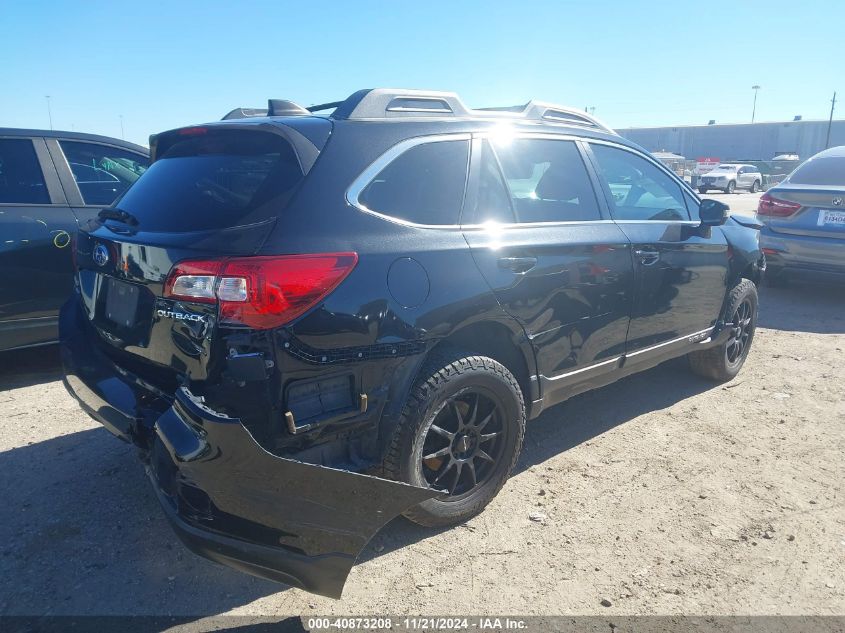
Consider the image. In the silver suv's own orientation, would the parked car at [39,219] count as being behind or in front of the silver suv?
in front

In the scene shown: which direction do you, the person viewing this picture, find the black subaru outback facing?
facing away from the viewer and to the right of the viewer

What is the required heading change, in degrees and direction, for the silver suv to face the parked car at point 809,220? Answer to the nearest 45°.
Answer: approximately 45° to its left

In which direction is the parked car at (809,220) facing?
away from the camera

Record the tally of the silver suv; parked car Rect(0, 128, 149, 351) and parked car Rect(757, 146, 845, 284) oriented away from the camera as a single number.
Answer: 1

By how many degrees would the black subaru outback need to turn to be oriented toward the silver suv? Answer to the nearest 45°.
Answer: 0° — it already faces it

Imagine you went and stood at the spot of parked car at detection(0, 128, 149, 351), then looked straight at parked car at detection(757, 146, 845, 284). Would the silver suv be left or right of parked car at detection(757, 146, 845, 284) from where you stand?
left

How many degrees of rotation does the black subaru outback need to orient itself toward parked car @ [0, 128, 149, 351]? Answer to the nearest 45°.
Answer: approximately 90° to its left

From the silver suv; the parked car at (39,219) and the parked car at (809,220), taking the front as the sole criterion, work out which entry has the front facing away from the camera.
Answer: the parked car at (809,220)

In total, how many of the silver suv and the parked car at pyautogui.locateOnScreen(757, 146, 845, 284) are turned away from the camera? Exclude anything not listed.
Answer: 1

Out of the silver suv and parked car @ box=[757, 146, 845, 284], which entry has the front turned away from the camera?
the parked car

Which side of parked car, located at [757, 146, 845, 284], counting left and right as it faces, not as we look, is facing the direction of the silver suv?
front

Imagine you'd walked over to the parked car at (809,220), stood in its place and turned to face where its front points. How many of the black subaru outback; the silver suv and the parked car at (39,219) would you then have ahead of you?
1

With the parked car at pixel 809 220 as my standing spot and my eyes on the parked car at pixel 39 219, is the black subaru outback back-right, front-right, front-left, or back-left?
front-left

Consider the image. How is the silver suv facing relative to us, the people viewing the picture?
facing the viewer and to the left of the viewer
